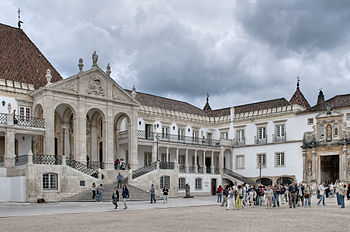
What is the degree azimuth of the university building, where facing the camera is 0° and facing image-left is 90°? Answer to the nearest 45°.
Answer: approximately 315°

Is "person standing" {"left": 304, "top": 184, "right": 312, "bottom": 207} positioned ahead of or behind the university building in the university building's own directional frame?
ahead

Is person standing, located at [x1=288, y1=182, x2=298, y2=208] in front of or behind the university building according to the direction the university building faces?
in front
